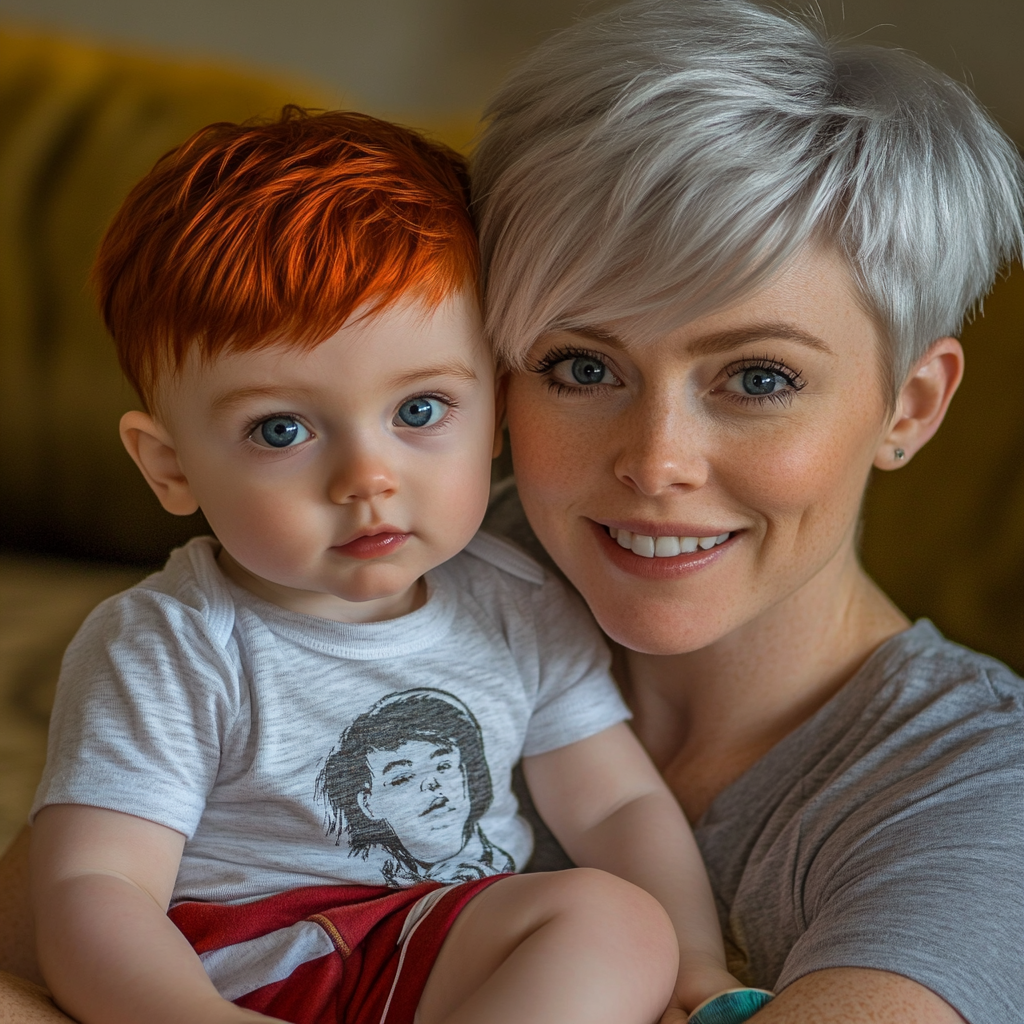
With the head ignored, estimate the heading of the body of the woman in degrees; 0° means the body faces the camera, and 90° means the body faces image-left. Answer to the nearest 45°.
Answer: approximately 45°
